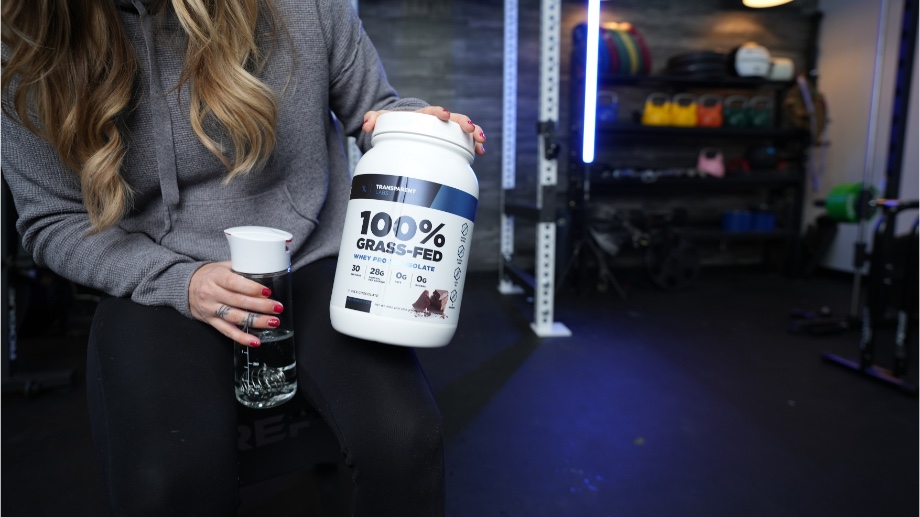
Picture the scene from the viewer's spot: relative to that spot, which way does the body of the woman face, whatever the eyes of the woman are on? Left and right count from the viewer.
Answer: facing the viewer

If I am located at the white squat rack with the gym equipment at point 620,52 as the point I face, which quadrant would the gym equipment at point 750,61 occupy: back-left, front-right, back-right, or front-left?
front-right

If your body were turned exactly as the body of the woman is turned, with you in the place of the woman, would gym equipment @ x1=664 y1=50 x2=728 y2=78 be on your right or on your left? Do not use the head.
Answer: on your left

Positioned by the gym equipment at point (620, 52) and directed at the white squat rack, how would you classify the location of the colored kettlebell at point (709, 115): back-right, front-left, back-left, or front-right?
back-left

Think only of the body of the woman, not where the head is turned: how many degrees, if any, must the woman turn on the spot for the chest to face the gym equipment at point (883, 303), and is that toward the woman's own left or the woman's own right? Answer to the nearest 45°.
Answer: approximately 90° to the woman's own left

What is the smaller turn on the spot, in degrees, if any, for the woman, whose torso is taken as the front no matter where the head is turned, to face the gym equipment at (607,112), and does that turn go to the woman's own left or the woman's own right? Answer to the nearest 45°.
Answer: approximately 135° to the woman's own left

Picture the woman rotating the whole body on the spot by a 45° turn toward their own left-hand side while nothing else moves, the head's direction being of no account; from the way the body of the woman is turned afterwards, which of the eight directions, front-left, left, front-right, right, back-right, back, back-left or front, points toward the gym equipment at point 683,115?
left

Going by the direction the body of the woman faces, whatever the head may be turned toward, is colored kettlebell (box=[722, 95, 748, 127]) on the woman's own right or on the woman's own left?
on the woman's own left
